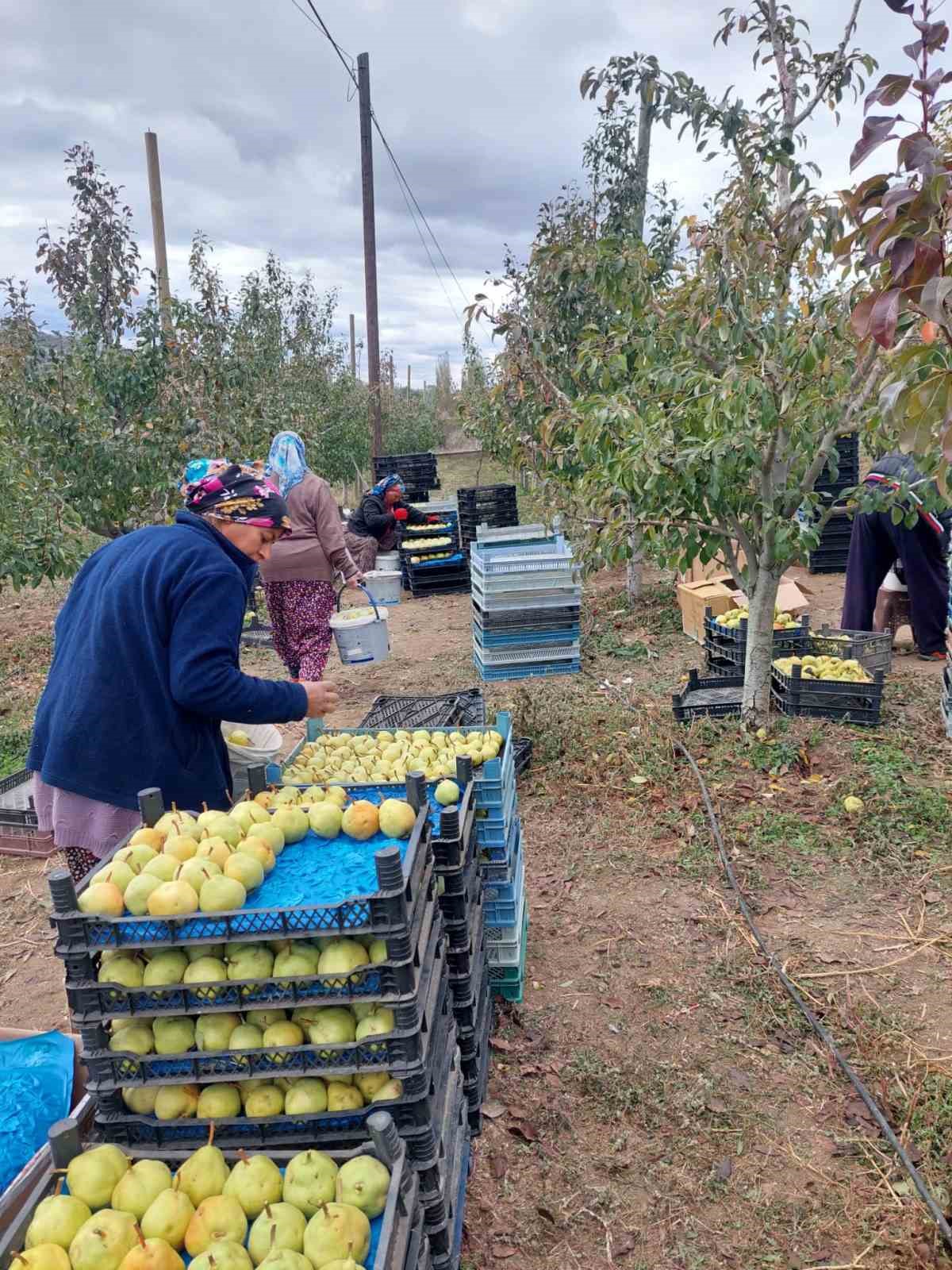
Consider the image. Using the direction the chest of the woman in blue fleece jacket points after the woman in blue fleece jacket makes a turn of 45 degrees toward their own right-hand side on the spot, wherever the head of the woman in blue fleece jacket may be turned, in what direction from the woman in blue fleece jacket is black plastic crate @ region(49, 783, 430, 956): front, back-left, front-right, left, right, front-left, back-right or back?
front-right

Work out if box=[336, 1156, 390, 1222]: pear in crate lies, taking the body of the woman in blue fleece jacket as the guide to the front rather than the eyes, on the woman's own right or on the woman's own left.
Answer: on the woman's own right

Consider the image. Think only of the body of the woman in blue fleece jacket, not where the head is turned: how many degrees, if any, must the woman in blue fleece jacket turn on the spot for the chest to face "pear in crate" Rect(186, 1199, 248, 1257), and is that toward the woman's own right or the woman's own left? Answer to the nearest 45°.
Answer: approximately 90° to the woman's own right

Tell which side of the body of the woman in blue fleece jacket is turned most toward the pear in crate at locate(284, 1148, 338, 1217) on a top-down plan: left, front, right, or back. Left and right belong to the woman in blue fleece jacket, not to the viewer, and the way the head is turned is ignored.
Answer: right

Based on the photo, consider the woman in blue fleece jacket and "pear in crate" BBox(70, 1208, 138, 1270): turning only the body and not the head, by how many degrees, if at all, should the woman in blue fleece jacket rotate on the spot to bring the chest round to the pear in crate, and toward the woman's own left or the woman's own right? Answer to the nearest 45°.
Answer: approximately 90° to the woman's own right

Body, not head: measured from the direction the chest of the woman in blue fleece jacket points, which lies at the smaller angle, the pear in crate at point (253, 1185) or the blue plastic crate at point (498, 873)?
the blue plastic crate

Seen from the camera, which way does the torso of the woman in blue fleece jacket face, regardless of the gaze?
to the viewer's right

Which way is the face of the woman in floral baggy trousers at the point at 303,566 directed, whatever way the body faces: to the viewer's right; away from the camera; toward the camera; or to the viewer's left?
away from the camera

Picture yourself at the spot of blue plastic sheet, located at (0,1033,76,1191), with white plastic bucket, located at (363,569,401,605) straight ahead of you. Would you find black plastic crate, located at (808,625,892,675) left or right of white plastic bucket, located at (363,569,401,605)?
right

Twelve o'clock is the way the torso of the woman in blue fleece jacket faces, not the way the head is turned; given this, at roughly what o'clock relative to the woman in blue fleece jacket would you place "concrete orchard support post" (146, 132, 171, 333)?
The concrete orchard support post is roughly at 9 o'clock from the woman in blue fleece jacket.

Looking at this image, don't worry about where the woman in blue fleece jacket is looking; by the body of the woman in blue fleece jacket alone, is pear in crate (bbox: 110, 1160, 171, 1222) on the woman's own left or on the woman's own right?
on the woman's own right
